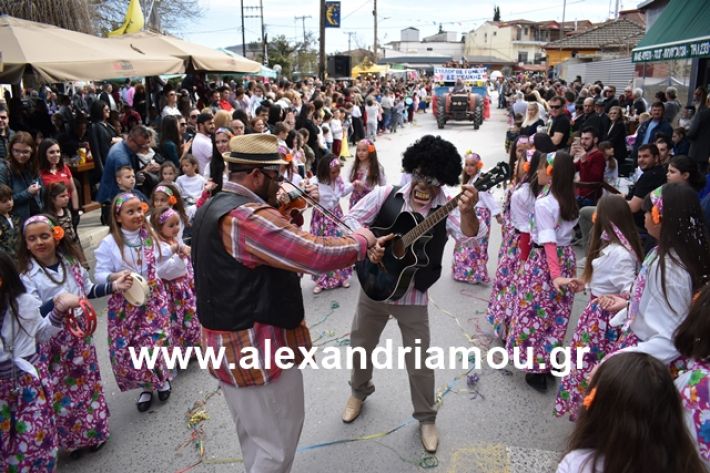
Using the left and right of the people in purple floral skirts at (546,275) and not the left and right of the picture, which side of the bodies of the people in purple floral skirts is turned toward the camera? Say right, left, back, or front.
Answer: left

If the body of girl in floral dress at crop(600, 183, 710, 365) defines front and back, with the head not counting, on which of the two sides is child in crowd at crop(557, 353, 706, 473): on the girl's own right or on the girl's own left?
on the girl's own left

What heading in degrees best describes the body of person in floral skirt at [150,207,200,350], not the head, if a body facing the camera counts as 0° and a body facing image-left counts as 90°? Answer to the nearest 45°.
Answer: approximately 315°

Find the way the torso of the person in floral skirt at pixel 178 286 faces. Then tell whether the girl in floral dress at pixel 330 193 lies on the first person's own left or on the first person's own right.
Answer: on the first person's own left

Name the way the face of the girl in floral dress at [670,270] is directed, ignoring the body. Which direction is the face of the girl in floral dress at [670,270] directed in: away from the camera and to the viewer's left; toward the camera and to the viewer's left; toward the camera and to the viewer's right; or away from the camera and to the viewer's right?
away from the camera and to the viewer's left

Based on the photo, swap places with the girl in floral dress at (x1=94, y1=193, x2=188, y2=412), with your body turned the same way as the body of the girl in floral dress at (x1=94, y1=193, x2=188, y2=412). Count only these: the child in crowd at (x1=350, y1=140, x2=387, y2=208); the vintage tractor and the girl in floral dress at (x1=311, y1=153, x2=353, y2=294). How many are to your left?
3

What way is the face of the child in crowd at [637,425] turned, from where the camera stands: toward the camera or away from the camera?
away from the camera

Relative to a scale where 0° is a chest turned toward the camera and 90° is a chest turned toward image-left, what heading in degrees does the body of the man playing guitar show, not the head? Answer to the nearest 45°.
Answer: approximately 0°

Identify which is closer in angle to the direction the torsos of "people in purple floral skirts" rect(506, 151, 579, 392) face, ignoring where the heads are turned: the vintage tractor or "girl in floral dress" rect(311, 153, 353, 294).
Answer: the girl in floral dress

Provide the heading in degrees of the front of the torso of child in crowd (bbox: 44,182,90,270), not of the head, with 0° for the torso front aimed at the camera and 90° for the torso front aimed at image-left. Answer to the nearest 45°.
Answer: approximately 315°

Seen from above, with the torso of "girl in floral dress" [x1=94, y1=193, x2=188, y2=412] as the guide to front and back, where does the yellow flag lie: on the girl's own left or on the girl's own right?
on the girl's own left

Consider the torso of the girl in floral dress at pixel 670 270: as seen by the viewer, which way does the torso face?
to the viewer's left
